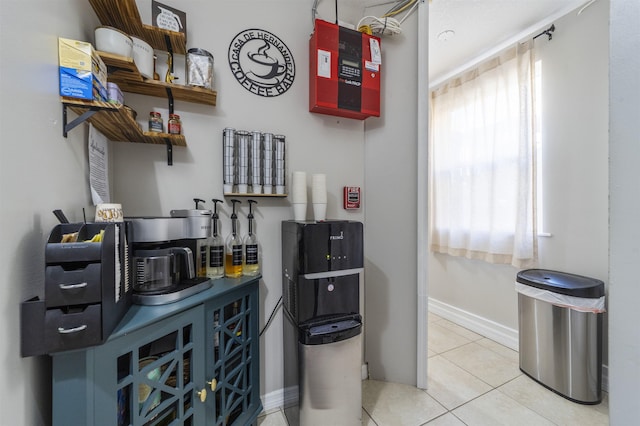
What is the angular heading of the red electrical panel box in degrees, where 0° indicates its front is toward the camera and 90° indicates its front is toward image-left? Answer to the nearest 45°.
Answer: approximately 315°

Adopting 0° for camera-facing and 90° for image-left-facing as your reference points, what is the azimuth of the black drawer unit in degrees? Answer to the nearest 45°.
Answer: approximately 0°

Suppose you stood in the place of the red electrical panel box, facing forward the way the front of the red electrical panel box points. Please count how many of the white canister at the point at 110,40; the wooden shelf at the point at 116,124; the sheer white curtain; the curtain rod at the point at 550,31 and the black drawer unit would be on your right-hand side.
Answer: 3

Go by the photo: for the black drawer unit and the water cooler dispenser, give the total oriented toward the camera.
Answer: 2

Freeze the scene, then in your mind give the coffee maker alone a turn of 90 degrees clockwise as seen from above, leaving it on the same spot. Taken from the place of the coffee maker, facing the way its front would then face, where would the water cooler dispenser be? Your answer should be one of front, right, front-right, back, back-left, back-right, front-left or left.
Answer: back-left

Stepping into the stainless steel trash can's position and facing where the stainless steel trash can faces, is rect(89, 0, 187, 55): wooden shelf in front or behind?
in front
